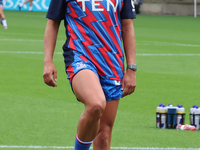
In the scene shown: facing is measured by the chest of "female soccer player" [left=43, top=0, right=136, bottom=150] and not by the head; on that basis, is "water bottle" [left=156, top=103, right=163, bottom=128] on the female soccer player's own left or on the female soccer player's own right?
on the female soccer player's own left

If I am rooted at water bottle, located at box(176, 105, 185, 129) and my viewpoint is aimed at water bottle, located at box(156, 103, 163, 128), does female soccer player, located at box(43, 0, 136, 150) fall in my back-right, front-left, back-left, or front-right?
front-left

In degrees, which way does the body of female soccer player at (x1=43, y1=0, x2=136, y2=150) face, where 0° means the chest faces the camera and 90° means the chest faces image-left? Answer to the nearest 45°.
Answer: approximately 315°

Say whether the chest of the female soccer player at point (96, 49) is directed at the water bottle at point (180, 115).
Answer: no

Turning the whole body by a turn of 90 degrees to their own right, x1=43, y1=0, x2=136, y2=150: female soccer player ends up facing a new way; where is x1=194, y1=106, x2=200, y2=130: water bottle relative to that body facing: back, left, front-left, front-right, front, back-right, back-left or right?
back

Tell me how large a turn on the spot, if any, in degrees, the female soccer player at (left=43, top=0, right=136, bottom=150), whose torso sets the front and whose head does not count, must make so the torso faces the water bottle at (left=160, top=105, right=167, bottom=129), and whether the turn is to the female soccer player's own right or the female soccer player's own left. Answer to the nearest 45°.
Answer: approximately 90° to the female soccer player's own left
